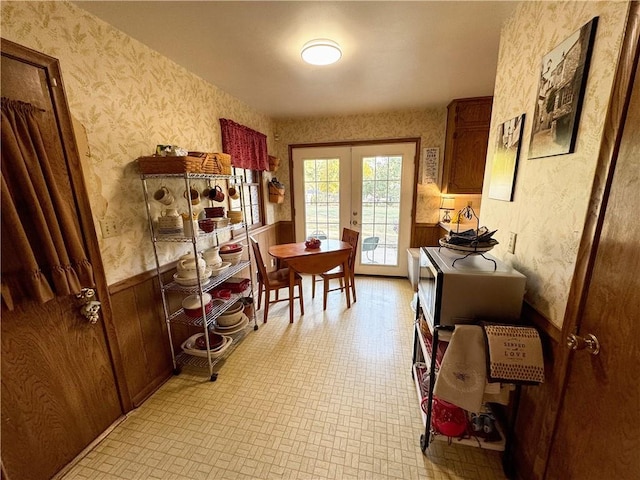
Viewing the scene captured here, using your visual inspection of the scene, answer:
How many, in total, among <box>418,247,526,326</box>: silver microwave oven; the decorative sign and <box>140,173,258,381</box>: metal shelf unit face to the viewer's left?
1

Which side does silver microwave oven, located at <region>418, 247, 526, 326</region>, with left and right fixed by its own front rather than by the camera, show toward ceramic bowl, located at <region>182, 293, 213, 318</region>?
front

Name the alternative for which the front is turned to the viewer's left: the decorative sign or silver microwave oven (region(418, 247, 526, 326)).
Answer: the silver microwave oven

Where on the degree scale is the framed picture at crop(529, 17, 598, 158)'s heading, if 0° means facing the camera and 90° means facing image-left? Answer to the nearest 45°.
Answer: approximately 45°

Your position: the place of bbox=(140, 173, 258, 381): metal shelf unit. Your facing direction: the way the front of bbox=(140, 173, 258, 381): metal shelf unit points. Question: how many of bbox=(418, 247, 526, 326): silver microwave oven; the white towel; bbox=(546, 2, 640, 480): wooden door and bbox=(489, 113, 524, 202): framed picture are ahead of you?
4

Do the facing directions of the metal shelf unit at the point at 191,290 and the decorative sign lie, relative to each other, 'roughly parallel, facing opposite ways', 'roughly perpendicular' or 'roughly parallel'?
roughly perpendicular

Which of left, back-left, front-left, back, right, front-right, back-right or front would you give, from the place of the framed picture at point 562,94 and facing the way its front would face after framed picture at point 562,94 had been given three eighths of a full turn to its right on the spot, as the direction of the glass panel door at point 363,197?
front-left

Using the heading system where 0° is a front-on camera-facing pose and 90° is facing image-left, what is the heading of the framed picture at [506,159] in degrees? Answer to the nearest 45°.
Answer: approximately 45°

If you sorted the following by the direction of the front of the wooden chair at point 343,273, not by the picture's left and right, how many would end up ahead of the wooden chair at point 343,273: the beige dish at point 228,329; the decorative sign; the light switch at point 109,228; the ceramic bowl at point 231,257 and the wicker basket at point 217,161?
4

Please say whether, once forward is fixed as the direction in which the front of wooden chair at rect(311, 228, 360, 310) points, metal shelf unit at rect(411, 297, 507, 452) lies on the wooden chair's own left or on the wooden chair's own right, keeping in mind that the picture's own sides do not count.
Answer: on the wooden chair's own left

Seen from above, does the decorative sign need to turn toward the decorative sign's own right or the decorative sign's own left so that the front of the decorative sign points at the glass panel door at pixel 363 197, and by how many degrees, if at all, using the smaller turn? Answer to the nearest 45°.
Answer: approximately 90° to the decorative sign's own right

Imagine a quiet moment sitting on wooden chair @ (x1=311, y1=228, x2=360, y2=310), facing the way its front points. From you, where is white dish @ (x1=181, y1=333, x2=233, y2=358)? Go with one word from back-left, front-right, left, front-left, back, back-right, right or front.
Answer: front

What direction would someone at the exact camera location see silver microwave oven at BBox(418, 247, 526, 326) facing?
facing to the left of the viewer

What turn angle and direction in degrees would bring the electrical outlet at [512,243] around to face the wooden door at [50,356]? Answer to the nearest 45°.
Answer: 0° — it already faces it

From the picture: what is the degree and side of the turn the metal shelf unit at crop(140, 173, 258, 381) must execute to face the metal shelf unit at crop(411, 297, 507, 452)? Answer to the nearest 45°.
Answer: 0° — it already faces it

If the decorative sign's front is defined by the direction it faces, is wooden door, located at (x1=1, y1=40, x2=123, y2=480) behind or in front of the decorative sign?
in front

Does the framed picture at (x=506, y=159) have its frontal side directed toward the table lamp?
no

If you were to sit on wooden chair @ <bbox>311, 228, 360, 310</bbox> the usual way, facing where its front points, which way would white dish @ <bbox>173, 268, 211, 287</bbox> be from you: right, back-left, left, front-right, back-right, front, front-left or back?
front

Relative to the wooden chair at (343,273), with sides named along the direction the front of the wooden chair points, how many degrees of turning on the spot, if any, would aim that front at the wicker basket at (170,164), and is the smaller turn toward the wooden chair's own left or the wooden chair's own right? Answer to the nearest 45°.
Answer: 0° — it already faces it

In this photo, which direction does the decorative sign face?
toward the camera

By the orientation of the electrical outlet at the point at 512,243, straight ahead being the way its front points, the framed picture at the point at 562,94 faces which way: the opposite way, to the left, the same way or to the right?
the same way

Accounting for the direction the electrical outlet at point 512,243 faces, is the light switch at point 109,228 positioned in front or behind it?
in front

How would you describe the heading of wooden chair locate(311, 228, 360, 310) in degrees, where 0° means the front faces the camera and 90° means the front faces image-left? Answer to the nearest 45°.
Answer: approximately 45°
